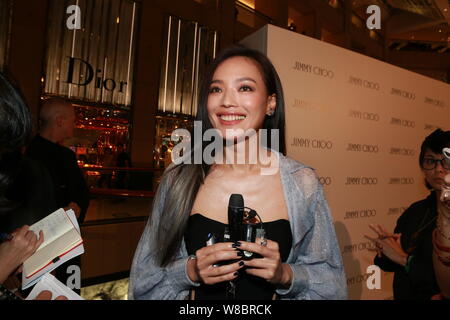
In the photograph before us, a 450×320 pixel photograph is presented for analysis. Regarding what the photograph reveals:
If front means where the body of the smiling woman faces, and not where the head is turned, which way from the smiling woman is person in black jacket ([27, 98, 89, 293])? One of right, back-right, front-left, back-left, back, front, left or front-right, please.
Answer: back-right

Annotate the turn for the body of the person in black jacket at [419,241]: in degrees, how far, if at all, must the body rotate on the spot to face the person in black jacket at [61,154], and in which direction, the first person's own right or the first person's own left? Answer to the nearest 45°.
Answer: approximately 45° to the first person's own right

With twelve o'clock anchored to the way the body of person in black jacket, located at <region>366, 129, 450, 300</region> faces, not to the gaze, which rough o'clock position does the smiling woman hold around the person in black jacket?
The smiling woman is roughly at 12 o'clock from the person in black jacket.

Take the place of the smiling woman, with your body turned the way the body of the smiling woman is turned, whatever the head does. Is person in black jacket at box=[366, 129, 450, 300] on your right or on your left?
on your left

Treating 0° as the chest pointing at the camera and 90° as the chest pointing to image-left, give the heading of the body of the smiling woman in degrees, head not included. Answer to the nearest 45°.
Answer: approximately 0°
